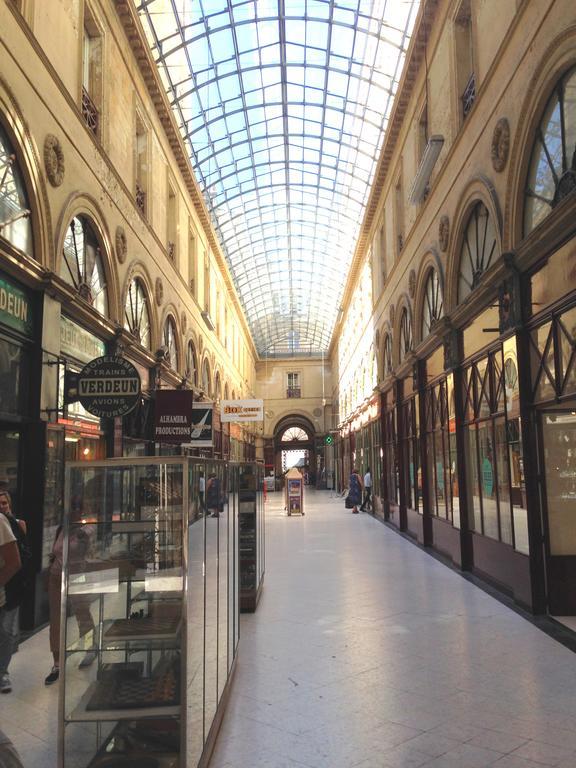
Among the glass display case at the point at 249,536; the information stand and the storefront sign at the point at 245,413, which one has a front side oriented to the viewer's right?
the glass display case

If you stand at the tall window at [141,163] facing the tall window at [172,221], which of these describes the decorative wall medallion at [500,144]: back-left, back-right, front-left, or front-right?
back-right

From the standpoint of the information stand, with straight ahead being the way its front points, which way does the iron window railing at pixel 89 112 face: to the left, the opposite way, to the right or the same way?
to the left

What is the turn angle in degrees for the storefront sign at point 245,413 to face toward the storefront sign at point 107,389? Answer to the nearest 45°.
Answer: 0° — it already faces it

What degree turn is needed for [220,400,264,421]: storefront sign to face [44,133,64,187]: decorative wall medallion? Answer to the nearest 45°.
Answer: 0° — it already faces it

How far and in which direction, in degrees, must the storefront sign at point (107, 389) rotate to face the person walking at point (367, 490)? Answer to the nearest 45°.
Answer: approximately 135° to its left

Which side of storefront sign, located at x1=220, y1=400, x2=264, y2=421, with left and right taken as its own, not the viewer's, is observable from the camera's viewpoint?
front

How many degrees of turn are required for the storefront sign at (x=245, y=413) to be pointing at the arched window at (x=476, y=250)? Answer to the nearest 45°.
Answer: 0° — it already faces it

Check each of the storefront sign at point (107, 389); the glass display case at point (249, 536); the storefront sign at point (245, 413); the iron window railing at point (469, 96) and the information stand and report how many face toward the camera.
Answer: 3

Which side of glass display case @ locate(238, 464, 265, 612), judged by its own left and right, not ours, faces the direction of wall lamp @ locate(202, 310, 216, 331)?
left

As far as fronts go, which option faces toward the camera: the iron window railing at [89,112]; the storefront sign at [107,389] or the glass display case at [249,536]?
the storefront sign

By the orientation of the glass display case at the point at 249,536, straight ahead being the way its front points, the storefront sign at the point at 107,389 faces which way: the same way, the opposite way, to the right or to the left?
to the right

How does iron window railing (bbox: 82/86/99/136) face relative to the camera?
to the viewer's right

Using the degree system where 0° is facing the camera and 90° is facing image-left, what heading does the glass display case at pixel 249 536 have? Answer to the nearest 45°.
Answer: approximately 270°
